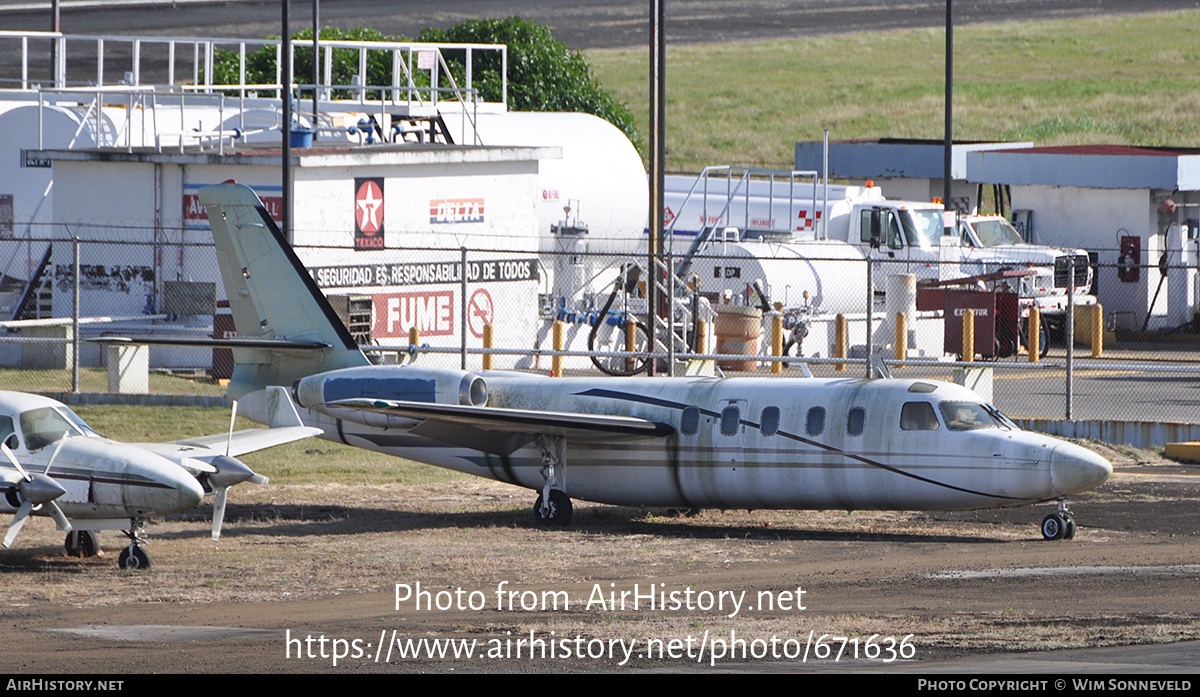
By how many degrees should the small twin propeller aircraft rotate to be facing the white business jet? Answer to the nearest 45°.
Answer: approximately 45° to its left

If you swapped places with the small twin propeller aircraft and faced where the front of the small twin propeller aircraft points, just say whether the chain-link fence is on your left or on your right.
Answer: on your left

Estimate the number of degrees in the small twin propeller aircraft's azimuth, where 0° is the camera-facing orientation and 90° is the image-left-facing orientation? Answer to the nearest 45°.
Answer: approximately 315°

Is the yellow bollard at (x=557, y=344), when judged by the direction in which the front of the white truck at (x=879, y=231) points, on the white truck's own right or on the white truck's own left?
on the white truck's own right

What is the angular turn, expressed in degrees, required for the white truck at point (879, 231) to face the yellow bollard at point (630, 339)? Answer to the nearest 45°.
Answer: approximately 90° to its right

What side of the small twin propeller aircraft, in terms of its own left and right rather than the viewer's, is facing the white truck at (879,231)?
left
